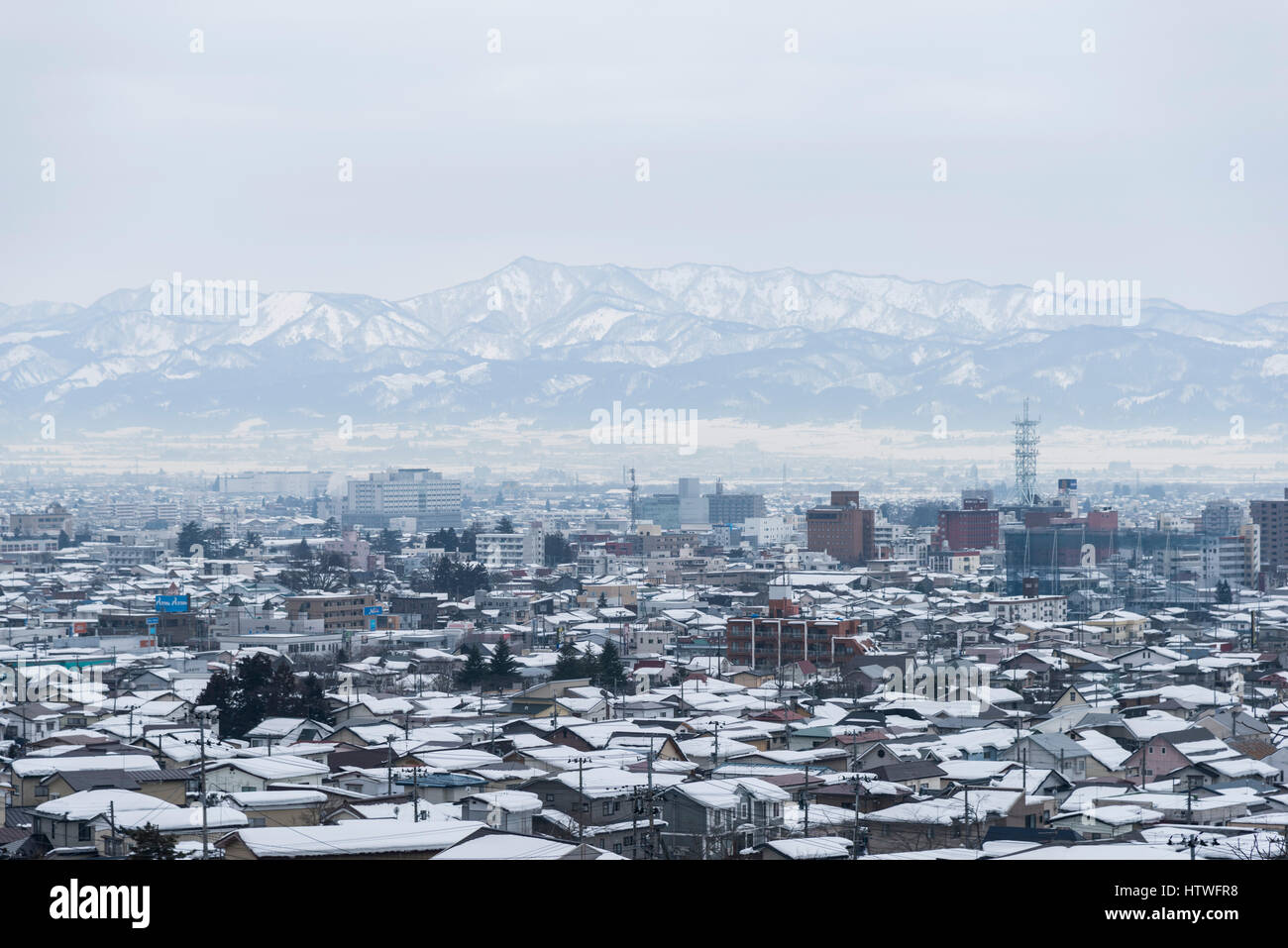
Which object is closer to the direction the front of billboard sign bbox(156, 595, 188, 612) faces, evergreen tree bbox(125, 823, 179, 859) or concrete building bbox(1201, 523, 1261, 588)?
the evergreen tree

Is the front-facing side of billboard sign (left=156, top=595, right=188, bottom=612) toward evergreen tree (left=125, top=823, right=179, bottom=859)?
yes

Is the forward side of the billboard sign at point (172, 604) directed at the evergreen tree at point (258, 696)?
yes

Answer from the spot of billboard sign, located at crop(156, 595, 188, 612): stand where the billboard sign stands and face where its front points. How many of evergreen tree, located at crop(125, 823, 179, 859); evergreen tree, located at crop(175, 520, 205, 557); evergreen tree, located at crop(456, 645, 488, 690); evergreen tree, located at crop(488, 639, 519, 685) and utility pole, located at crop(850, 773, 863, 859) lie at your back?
1

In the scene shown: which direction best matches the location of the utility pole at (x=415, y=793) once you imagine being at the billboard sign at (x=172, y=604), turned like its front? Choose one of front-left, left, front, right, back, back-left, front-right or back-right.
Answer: front

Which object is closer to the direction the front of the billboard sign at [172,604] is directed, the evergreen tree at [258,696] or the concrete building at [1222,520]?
the evergreen tree

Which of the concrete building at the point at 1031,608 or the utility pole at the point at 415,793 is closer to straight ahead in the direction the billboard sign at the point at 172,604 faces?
the utility pole

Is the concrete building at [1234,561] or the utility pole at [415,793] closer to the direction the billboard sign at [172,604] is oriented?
the utility pole

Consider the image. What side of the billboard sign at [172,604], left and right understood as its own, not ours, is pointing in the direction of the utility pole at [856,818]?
front

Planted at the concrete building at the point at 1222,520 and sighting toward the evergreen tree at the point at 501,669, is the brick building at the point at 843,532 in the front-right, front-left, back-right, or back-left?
front-right

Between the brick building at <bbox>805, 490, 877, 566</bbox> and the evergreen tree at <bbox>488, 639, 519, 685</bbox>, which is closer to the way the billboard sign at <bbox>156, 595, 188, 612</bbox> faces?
the evergreen tree

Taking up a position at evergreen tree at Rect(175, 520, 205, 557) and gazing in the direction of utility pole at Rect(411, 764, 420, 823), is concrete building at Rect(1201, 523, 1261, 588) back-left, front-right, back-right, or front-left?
front-left

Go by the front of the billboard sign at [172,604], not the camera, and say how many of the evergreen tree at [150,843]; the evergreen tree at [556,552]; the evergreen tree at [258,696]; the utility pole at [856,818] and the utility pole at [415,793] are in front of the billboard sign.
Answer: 4

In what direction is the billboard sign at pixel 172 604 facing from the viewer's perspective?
toward the camera

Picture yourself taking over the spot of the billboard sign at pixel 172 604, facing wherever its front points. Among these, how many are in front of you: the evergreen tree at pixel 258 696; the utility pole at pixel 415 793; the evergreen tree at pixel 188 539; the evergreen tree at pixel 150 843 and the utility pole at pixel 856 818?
4

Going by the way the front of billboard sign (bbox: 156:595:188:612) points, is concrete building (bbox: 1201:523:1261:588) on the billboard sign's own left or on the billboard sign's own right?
on the billboard sign's own left

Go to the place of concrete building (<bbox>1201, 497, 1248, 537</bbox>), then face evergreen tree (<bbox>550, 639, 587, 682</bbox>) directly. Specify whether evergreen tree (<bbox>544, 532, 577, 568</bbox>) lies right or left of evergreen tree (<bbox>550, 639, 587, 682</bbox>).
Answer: right

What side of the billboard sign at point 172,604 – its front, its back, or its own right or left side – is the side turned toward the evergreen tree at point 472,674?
front

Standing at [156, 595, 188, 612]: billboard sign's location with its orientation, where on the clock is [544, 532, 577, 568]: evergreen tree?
The evergreen tree is roughly at 7 o'clock from the billboard sign.
